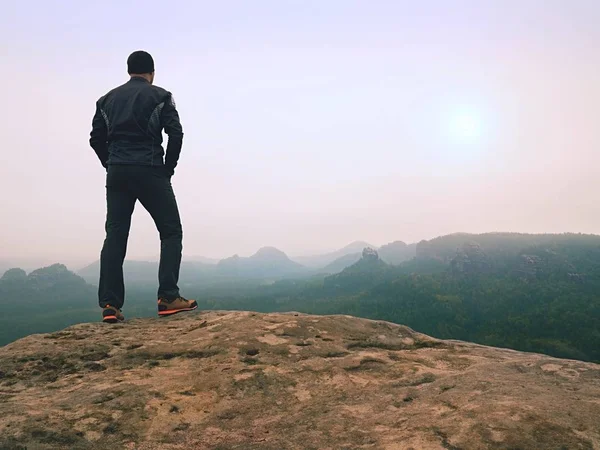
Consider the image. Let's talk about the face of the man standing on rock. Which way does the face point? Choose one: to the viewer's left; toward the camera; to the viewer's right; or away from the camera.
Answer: away from the camera

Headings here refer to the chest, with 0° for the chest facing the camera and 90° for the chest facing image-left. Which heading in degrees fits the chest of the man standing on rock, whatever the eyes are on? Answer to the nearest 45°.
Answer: approximately 180°
